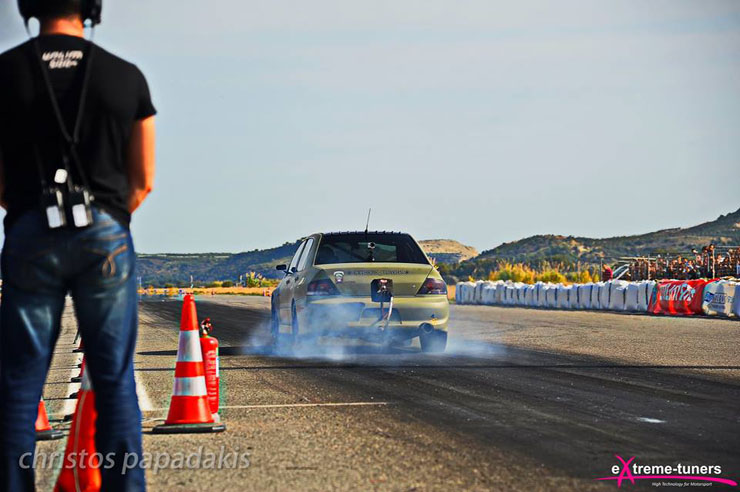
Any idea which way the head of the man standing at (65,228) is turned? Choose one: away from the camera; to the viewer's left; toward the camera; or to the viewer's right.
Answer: away from the camera

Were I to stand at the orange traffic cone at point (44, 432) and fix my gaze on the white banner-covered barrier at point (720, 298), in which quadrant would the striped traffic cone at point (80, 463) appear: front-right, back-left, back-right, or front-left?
back-right

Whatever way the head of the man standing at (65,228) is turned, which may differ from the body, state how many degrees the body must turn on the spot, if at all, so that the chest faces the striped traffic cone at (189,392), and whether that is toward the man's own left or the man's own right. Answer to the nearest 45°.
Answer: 0° — they already face it

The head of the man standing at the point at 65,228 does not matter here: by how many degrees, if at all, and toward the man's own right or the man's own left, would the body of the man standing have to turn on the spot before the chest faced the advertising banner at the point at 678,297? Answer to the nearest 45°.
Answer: approximately 45° to the man's own right

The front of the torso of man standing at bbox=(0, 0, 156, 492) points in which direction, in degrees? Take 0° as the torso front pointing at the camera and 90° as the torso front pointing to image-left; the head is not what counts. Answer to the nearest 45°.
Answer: approximately 180°
